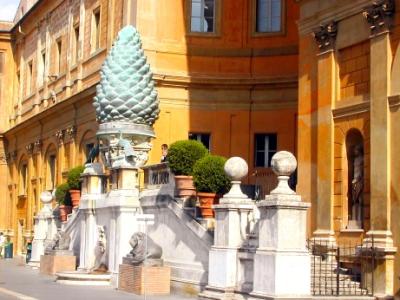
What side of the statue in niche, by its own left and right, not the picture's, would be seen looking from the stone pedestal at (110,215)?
right

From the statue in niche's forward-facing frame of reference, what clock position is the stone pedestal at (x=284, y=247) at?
The stone pedestal is roughly at 11 o'clock from the statue in niche.

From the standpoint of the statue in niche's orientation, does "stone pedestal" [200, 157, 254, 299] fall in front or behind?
in front

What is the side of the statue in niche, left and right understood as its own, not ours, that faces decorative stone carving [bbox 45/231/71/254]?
right

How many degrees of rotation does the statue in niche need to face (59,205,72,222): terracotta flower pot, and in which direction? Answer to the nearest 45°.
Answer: approximately 90° to its right

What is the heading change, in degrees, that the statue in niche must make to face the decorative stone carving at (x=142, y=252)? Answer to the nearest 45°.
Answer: approximately 45° to its right

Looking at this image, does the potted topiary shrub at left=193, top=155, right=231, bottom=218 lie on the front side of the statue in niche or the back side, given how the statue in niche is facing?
on the front side
